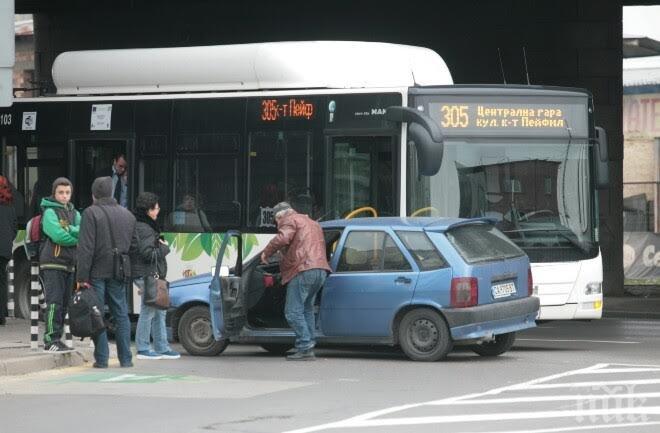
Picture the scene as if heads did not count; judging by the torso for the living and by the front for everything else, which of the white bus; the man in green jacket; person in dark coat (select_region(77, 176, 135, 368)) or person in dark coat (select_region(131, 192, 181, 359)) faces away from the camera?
person in dark coat (select_region(77, 176, 135, 368))

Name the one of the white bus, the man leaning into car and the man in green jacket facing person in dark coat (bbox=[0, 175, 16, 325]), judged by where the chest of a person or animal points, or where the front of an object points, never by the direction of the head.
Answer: the man leaning into car

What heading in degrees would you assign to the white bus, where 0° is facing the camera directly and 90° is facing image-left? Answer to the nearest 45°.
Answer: approximately 315°

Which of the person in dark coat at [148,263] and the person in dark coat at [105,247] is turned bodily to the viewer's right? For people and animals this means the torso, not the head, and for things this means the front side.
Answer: the person in dark coat at [148,263]

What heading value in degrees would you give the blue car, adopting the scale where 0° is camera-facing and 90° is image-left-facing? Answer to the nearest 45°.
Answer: approximately 135°

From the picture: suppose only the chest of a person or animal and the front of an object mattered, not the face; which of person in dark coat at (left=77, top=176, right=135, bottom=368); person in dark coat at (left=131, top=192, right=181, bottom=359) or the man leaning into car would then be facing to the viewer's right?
person in dark coat at (left=131, top=192, right=181, bottom=359)

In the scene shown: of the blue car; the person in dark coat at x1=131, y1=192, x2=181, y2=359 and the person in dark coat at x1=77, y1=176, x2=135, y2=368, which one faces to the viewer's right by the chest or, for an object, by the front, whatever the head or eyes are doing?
the person in dark coat at x1=131, y1=192, x2=181, y2=359

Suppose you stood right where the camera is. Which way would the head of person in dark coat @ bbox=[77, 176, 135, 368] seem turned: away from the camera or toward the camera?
away from the camera

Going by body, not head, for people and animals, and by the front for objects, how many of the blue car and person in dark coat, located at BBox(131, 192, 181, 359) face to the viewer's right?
1

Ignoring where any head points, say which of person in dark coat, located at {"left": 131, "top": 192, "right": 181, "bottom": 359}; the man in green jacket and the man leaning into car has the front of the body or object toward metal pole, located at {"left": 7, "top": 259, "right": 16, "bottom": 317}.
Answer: the man leaning into car

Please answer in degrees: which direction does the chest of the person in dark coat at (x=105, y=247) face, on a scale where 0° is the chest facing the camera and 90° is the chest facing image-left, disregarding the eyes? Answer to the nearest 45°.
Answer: approximately 180°

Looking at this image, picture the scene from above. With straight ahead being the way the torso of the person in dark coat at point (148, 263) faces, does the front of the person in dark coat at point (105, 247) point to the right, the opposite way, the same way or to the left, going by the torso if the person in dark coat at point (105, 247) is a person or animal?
to the left

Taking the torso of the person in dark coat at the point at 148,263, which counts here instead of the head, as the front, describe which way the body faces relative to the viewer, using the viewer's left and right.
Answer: facing to the right of the viewer
